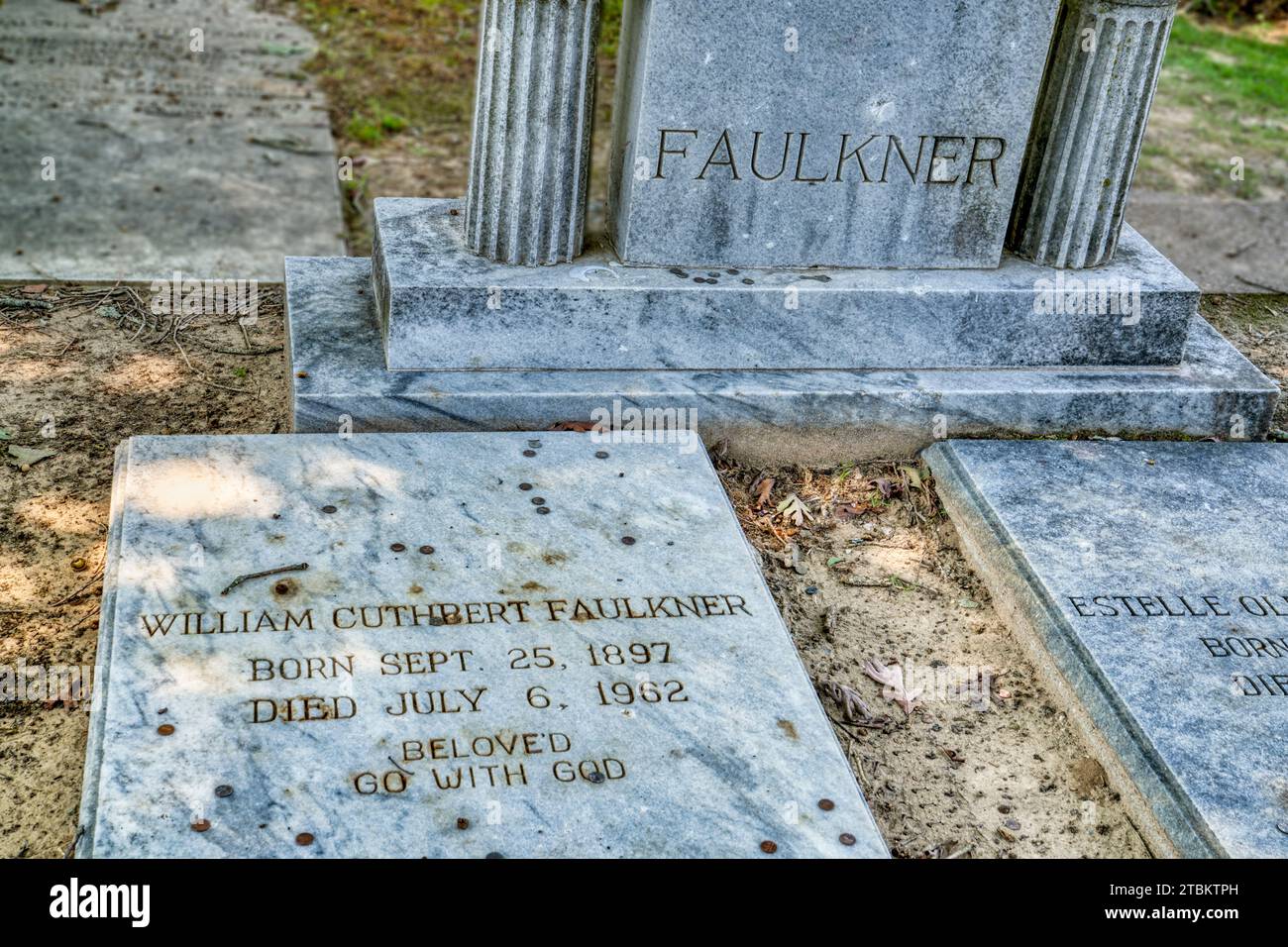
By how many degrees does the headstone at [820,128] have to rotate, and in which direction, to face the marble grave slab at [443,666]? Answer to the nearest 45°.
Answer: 0° — it already faces it

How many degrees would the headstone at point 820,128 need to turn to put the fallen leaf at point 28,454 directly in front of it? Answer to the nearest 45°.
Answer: approximately 90° to its right

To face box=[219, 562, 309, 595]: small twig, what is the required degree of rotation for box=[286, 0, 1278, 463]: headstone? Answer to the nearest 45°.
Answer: approximately 45° to its right

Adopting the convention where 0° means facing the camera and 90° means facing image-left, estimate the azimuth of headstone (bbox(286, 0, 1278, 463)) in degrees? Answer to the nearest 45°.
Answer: approximately 0°

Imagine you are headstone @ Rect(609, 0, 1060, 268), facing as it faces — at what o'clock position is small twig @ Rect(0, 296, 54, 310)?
The small twig is roughly at 3 o'clock from the headstone.

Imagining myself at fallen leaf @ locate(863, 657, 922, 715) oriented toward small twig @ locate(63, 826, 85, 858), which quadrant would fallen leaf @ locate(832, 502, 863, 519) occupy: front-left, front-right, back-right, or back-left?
back-right

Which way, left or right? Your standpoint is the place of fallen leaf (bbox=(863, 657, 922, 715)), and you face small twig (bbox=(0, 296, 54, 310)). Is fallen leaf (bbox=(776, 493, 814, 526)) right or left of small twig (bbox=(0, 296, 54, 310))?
right

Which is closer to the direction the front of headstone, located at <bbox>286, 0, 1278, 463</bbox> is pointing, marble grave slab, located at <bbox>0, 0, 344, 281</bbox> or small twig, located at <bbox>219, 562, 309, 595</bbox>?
the small twig

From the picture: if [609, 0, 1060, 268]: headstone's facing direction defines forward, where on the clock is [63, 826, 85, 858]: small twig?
The small twig is roughly at 1 o'clock from the headstone.
